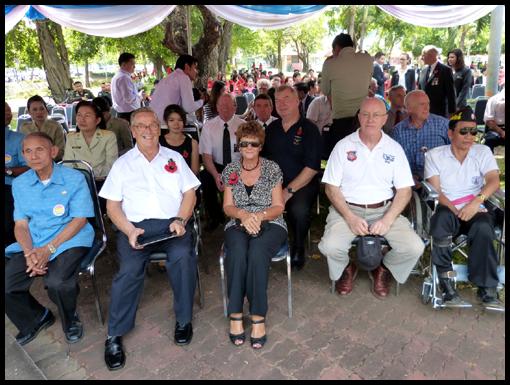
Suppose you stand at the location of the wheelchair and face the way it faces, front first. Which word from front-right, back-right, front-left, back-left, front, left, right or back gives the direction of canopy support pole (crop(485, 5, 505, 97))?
back

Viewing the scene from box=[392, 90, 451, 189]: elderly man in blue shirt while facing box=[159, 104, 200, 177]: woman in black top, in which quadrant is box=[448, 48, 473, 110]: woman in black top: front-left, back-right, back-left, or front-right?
back-right

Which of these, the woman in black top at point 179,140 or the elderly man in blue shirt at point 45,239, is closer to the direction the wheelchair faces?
the elderly man in blue shirt

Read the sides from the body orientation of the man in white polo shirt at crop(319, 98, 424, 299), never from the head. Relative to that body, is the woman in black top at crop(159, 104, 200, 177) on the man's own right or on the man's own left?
on the man's own right

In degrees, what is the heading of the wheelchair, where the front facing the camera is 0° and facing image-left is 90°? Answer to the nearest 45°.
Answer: approximately 0°

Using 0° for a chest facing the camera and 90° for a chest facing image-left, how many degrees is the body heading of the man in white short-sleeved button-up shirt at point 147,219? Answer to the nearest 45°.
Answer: approximately 0°

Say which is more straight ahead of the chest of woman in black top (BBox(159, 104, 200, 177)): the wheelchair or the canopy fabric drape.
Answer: the wheelchair
